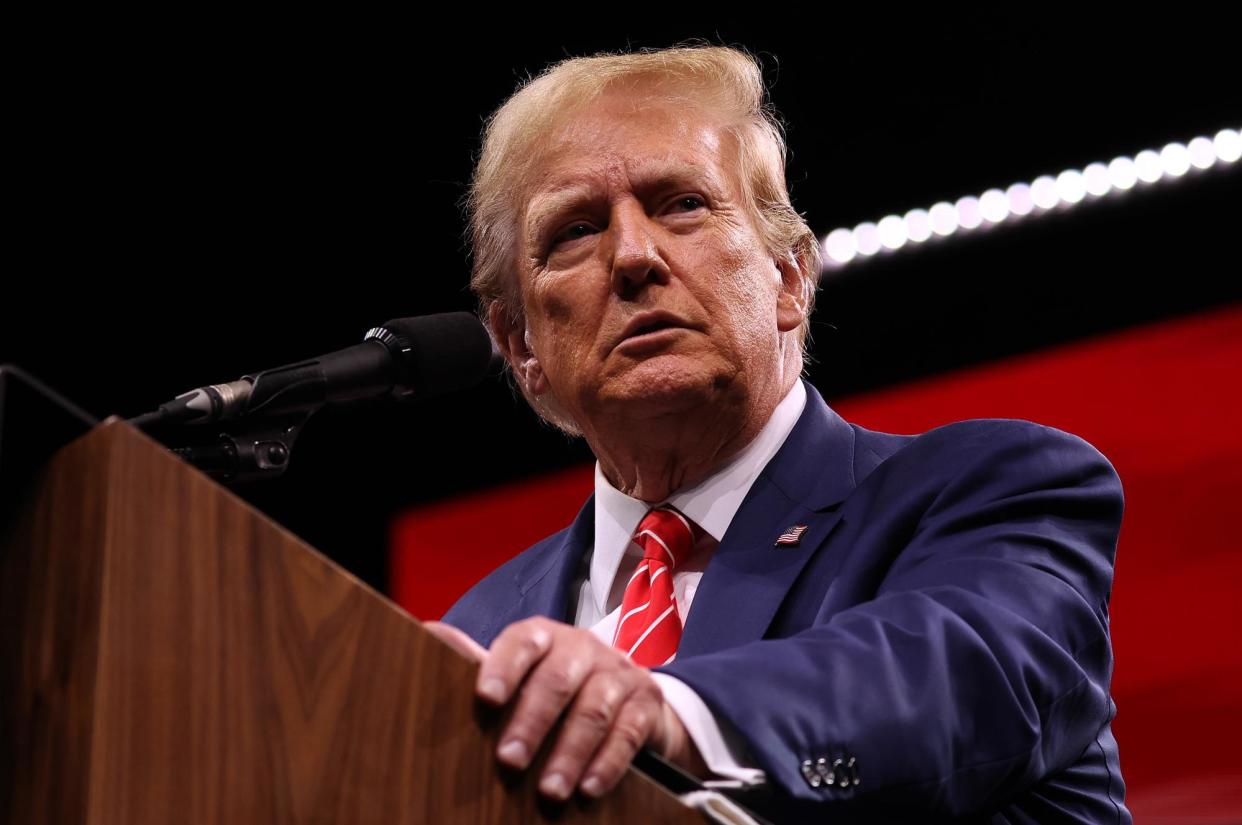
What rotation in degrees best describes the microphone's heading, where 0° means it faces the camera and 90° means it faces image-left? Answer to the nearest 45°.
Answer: approximately 270°

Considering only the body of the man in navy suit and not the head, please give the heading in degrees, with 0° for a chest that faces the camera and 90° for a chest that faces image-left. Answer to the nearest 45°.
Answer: approximately 45°

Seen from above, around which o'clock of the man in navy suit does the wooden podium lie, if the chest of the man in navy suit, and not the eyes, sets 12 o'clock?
The wooden podium is roughly at 11 o'clock from the man in navy suit.

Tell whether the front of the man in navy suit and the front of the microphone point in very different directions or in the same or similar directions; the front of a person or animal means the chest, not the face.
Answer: very different directions
